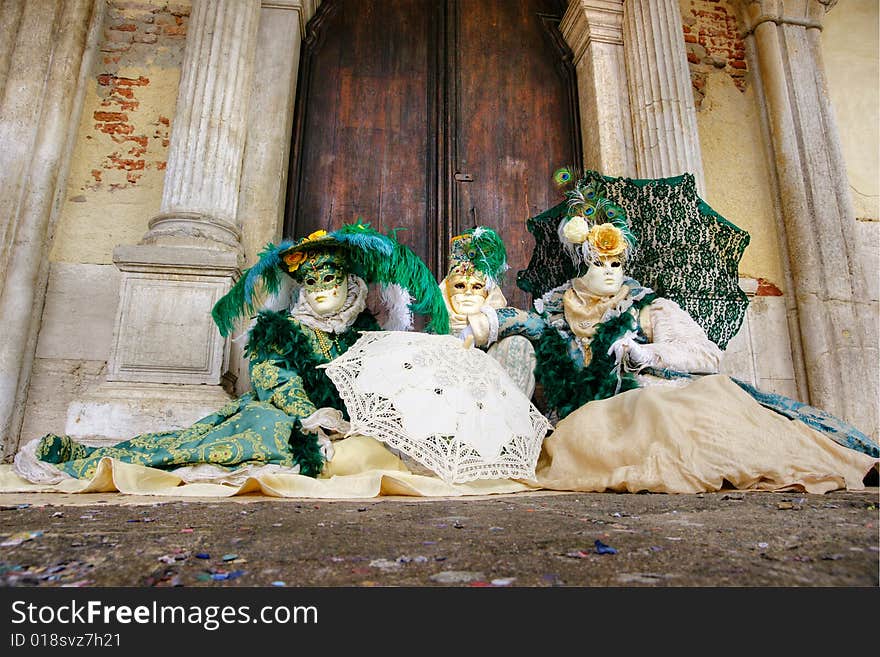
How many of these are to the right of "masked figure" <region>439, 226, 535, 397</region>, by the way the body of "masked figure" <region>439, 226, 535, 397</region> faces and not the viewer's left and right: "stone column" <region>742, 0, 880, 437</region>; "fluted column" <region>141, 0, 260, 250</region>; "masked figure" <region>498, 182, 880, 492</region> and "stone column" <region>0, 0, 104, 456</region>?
2

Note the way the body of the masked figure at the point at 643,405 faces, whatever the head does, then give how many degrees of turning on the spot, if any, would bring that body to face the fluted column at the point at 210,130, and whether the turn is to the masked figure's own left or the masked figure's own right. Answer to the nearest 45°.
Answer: approximately 90° to the masked figure's own right

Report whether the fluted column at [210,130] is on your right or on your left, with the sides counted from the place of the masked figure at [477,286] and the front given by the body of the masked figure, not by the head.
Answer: on your right

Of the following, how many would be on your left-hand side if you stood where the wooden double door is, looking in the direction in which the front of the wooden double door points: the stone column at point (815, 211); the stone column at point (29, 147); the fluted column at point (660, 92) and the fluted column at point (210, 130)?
2

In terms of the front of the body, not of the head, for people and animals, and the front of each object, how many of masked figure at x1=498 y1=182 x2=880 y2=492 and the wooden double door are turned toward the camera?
2

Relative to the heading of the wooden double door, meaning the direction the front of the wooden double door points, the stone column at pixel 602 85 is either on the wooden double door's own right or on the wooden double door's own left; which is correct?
on the wooden double door's own left

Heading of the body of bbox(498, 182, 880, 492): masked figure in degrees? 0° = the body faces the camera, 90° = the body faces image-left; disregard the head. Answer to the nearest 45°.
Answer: approximately 0°
